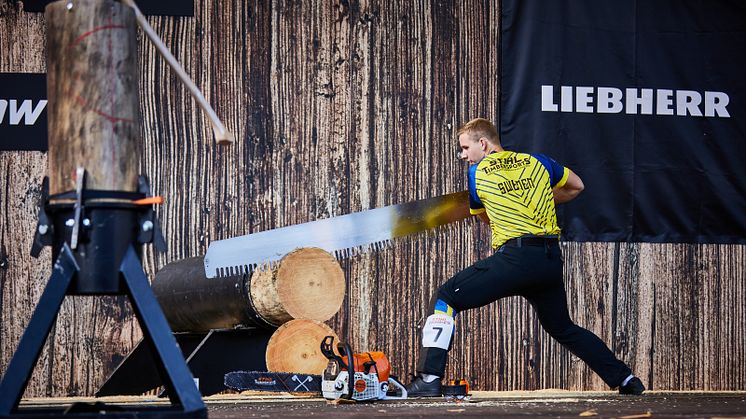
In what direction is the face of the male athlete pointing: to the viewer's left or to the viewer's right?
to the viewer's left

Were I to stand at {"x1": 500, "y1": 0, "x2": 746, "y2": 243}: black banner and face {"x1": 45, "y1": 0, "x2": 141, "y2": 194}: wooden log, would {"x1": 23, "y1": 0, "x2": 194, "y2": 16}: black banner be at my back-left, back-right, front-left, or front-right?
front-right

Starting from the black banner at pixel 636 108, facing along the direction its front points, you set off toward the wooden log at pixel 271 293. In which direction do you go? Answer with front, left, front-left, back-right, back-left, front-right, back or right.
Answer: front-right

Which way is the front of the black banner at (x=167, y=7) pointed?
toward the camera

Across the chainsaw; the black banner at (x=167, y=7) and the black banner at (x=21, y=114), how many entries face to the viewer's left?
1

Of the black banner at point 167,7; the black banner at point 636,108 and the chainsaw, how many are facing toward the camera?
2

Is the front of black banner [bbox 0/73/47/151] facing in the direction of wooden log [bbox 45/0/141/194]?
yes

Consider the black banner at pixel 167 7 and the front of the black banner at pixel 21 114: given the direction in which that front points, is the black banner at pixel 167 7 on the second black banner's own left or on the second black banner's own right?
on the second black banner's own left

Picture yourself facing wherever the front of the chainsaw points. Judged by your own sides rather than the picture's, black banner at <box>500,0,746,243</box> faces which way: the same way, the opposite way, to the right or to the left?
to the left

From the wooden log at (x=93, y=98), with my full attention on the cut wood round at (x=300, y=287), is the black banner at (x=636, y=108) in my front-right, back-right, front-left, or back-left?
front-right

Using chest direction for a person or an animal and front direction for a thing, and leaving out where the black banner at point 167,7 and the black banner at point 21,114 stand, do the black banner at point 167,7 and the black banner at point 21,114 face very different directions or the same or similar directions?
same or similar directions

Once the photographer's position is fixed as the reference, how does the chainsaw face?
facing to the left of the viewer
